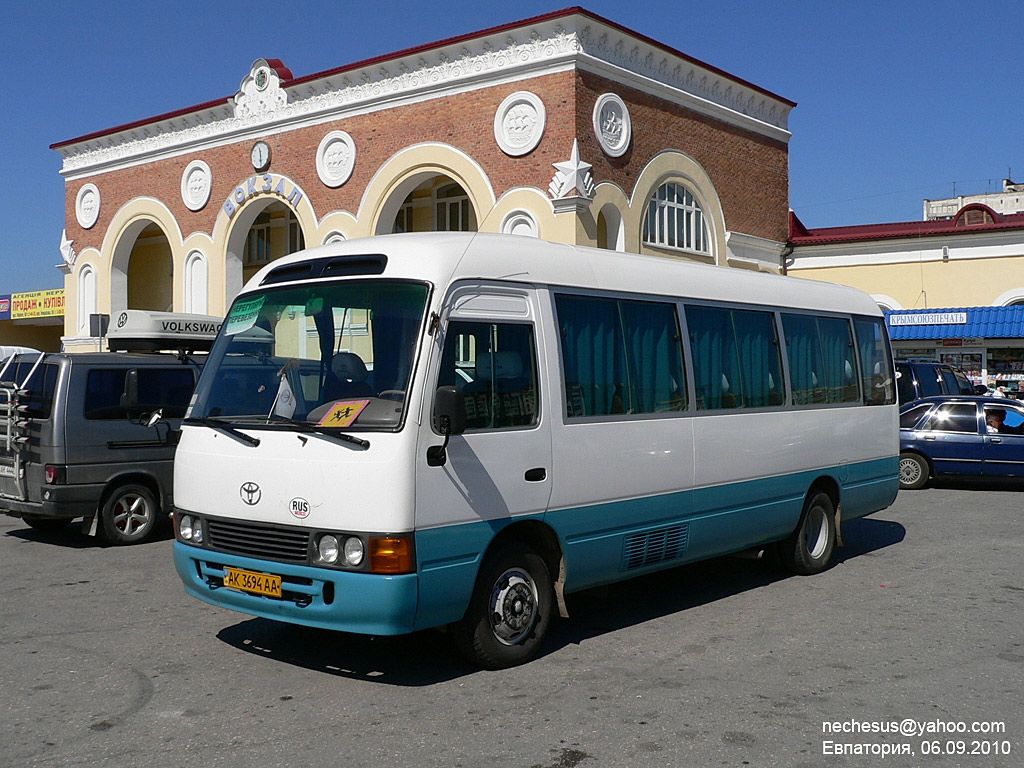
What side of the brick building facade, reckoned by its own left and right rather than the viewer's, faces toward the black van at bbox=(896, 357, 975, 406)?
left

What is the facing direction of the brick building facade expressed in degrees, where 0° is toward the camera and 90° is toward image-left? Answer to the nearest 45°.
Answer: approximately 45°

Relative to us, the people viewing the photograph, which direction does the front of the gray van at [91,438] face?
facing away from the viewer and to the right of the viewer

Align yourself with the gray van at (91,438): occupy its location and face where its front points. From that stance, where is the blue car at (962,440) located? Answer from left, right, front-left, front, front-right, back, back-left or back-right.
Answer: front-right

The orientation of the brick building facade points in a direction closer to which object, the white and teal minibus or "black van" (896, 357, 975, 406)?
the white and teal minibus
